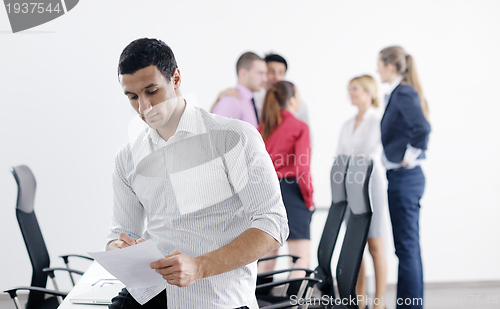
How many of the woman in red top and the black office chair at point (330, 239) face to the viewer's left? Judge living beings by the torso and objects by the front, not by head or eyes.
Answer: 1

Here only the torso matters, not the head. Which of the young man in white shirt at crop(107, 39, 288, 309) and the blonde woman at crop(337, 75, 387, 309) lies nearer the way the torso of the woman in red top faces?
the blonde woman

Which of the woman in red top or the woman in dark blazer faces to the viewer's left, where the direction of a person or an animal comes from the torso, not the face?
the woman in dark blazer

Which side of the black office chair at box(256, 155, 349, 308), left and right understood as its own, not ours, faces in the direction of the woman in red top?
right

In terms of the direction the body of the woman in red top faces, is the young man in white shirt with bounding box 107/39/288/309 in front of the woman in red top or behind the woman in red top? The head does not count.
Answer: behind

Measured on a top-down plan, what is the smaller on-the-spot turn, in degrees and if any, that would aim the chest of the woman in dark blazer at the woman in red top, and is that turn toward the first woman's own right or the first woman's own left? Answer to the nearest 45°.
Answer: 0° — they already face them

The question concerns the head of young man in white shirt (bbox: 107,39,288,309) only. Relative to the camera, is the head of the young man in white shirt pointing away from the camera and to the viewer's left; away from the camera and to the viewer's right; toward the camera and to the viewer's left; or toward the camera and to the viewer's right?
toward the camera and to the viewer's left

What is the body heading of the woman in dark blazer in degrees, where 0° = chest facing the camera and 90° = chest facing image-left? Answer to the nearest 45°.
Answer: approximately 90°

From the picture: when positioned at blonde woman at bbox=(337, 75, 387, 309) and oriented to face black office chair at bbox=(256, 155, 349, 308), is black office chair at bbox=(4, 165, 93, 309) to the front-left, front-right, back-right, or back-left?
front-right
